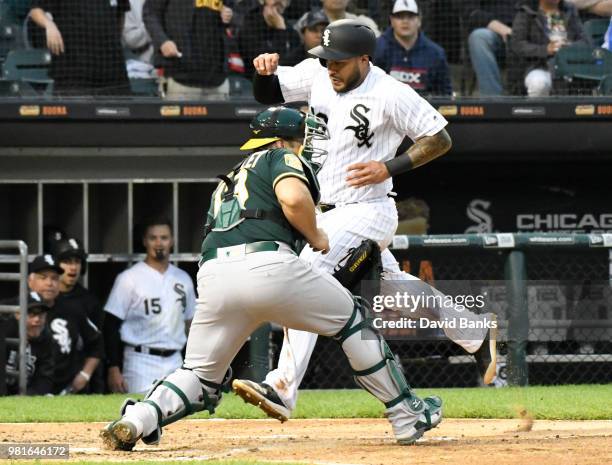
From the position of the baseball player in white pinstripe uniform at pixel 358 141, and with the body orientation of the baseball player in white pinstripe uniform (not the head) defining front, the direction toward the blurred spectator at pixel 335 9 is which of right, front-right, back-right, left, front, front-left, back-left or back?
back-right

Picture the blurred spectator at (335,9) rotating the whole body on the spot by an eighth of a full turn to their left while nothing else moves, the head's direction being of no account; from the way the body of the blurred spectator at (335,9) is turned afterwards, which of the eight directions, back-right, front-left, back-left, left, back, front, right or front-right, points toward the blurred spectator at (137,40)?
back-right

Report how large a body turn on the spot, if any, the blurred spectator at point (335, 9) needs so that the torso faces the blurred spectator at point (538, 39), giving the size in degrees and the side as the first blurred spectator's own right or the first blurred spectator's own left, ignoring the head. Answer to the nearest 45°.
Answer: approximately 90° to the first blurred spectator's own left

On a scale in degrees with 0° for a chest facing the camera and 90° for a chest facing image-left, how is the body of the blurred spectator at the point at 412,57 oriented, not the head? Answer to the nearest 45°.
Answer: approximately 0°

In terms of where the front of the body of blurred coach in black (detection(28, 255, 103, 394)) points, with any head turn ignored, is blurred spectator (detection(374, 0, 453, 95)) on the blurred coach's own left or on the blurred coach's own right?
on the blurred coach's own left

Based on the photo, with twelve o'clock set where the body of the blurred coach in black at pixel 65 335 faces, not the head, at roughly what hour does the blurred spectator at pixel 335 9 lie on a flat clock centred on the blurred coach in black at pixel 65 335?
the blurred spectator at pixel 335 9 is roughly at 8 o'clock from the blurred coach in black at pixel 65 335.

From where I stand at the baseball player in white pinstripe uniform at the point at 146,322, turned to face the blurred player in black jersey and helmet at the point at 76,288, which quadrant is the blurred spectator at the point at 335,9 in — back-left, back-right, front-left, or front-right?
back-right

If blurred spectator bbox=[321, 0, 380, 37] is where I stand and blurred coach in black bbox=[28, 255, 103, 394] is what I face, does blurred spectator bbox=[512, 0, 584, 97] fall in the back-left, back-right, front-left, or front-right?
back-left

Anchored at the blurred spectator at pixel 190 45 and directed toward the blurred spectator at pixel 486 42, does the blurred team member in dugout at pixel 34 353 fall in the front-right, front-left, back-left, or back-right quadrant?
back-right

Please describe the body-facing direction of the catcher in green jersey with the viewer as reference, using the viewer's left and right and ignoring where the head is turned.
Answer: facing away from the viewer and to the right of the viewer

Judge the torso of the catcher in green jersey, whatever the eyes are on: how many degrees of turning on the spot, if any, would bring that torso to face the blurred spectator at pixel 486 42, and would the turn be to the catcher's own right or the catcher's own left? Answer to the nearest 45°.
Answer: approximately 45° to the catcher's own left

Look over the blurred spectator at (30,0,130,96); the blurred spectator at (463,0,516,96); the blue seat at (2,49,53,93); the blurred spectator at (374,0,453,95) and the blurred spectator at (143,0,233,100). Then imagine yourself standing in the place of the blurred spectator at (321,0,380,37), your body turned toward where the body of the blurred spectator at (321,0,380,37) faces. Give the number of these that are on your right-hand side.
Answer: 3
